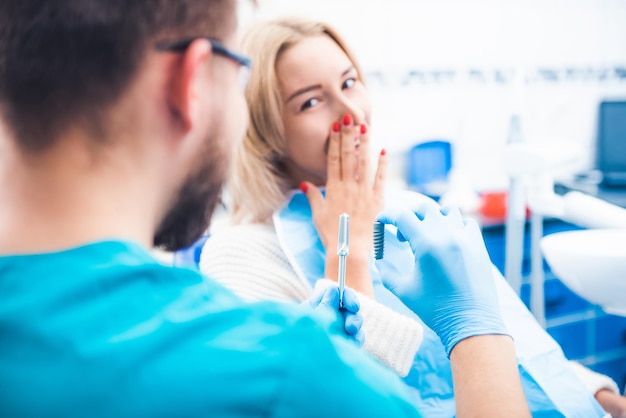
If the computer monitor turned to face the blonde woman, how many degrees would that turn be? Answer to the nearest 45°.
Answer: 0° — it already faces them

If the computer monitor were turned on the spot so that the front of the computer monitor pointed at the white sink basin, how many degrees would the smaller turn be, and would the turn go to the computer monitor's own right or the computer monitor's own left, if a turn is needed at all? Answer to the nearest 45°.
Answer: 0° — it already faces it

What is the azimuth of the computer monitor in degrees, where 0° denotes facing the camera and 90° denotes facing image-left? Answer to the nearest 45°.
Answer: approximately 0°

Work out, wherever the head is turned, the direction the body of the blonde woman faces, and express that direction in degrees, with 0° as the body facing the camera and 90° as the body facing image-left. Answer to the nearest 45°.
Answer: approximately 315°
